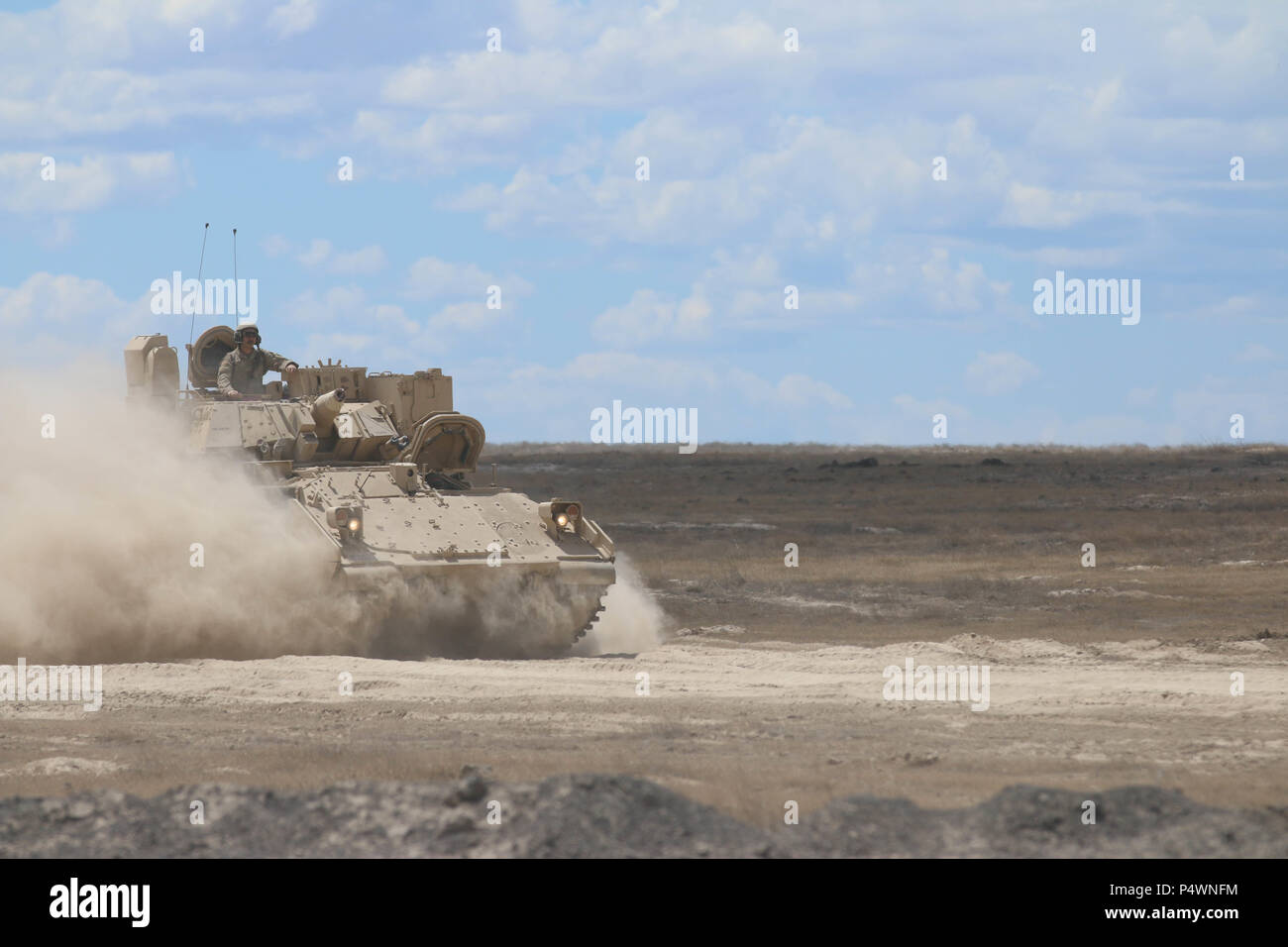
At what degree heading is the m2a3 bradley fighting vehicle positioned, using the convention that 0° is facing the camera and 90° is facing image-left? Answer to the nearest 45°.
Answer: approximately 315°
